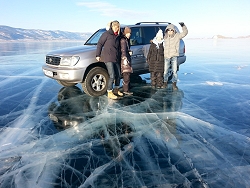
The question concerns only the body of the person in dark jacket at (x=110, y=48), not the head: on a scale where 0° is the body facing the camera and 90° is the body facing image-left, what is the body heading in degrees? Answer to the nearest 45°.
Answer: approximately 315°

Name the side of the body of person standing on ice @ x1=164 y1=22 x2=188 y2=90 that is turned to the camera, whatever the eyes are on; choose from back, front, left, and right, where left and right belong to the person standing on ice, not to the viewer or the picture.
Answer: front

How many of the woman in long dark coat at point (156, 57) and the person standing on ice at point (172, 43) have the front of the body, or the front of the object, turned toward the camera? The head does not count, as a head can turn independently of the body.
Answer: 2

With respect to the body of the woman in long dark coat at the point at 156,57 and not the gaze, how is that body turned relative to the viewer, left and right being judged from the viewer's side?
facing the viewer

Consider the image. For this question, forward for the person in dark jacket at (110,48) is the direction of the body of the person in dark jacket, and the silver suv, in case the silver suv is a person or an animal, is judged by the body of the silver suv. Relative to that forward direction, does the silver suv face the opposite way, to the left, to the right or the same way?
to the right

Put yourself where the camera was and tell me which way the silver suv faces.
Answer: facing the viewer and to the left of the viewer

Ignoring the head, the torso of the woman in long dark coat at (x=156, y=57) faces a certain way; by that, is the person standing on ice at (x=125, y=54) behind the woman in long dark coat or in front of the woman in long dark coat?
in front

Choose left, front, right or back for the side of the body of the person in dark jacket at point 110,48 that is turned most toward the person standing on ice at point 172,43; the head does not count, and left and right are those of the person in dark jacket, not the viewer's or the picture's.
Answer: left

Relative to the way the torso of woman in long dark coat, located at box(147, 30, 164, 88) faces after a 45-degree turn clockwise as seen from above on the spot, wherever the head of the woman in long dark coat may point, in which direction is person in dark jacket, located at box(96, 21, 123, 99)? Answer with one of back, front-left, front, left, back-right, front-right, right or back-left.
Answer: front

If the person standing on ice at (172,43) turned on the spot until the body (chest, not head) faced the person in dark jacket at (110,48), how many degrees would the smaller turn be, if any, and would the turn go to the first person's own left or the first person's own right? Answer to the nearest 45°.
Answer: approximately 45° to the first person's own right
